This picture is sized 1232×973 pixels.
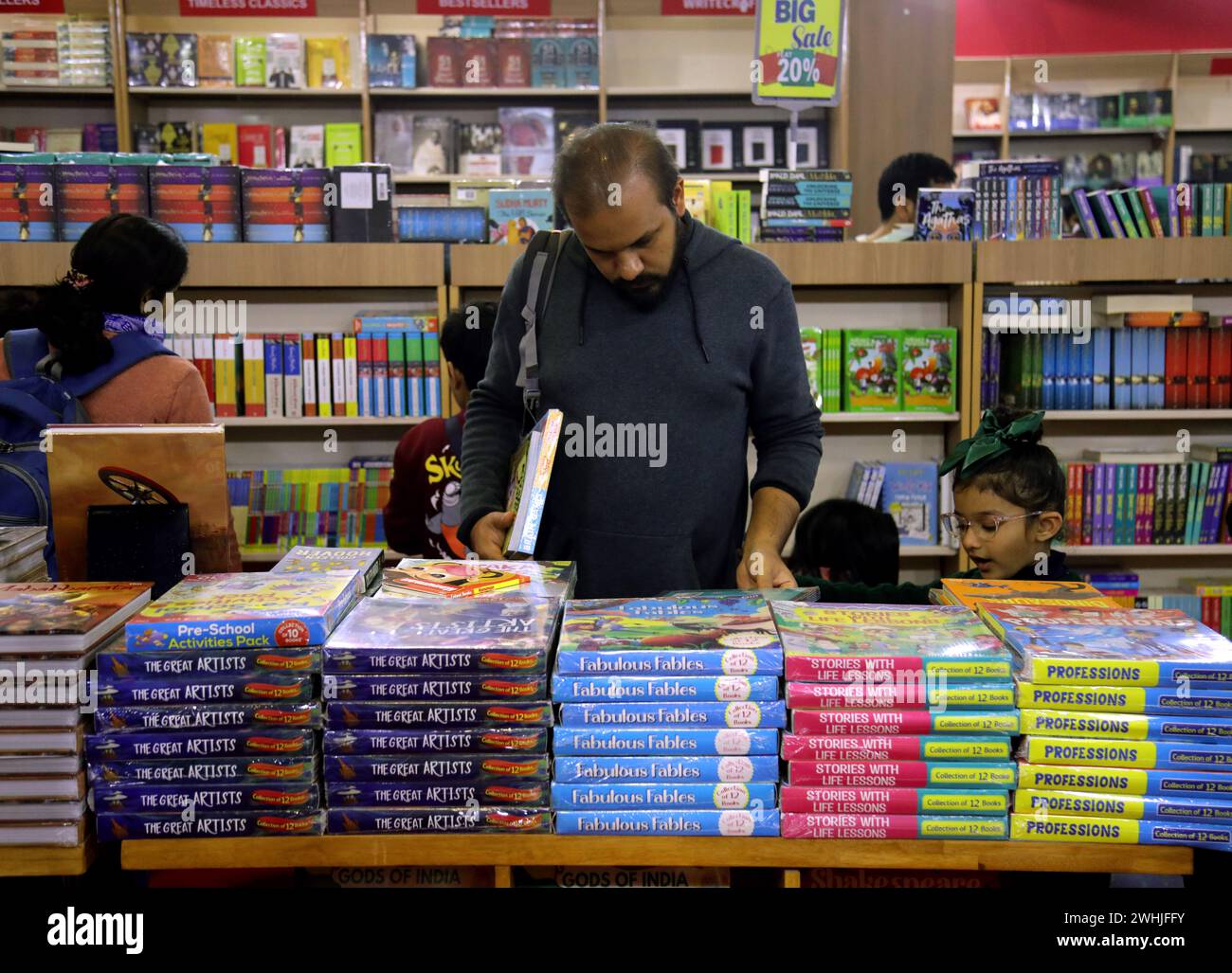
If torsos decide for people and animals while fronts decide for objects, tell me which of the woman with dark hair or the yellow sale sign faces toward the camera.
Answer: the yellow sale sign

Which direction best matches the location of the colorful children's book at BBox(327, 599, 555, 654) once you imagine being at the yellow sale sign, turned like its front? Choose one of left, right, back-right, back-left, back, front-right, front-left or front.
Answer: front

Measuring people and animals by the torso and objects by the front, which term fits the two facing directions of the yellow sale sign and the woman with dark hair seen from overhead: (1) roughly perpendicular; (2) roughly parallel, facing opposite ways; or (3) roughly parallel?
roughly parallel, facing opposite ways

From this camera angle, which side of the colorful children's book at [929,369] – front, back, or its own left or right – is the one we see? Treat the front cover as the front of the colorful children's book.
front

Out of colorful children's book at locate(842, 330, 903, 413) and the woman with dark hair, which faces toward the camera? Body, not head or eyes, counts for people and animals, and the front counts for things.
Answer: the colorful children's book

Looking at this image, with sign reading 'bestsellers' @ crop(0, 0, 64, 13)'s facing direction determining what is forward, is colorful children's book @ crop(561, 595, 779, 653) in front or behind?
in front

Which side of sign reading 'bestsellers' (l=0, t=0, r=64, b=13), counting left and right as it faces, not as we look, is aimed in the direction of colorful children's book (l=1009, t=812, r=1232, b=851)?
front

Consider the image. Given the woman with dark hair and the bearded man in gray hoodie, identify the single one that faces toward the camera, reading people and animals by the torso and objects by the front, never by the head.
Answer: the bearded man in gray hoodie

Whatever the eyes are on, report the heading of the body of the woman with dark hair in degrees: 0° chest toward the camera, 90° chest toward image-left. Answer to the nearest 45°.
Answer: approximately 225°

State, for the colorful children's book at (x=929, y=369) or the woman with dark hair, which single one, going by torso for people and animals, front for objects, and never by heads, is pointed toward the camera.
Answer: the colorful children's book

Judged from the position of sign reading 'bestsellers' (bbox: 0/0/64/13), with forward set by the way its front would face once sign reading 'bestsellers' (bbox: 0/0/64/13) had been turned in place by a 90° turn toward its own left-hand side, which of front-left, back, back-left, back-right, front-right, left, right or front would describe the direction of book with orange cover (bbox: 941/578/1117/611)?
right

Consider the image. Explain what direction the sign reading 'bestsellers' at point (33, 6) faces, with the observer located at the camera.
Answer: facing the viewer

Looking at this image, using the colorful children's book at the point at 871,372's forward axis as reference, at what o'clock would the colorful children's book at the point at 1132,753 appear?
the colorful children's book at the point at 1132,753 is roughly at 12 o'clock from the colorful children's book at the point at 871,372.

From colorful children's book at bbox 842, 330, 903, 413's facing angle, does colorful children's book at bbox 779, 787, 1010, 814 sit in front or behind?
in front

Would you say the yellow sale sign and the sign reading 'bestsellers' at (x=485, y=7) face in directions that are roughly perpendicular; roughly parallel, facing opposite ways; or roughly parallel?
roughly parallel

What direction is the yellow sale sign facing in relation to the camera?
toward the camera

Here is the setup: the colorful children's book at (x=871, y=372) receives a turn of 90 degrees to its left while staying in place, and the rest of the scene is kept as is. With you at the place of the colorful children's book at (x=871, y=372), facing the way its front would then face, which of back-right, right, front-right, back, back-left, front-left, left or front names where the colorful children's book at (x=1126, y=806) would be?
right

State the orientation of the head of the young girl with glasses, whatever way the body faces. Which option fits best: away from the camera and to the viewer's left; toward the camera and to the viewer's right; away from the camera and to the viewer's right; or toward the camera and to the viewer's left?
toward the camera and to the viewer's left
